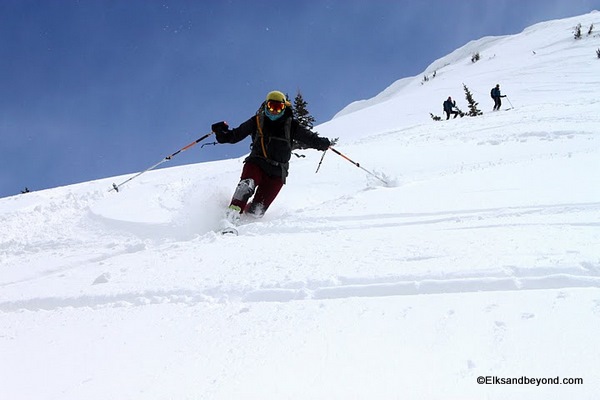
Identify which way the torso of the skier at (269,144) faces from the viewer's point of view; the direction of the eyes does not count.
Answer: toward the camera
